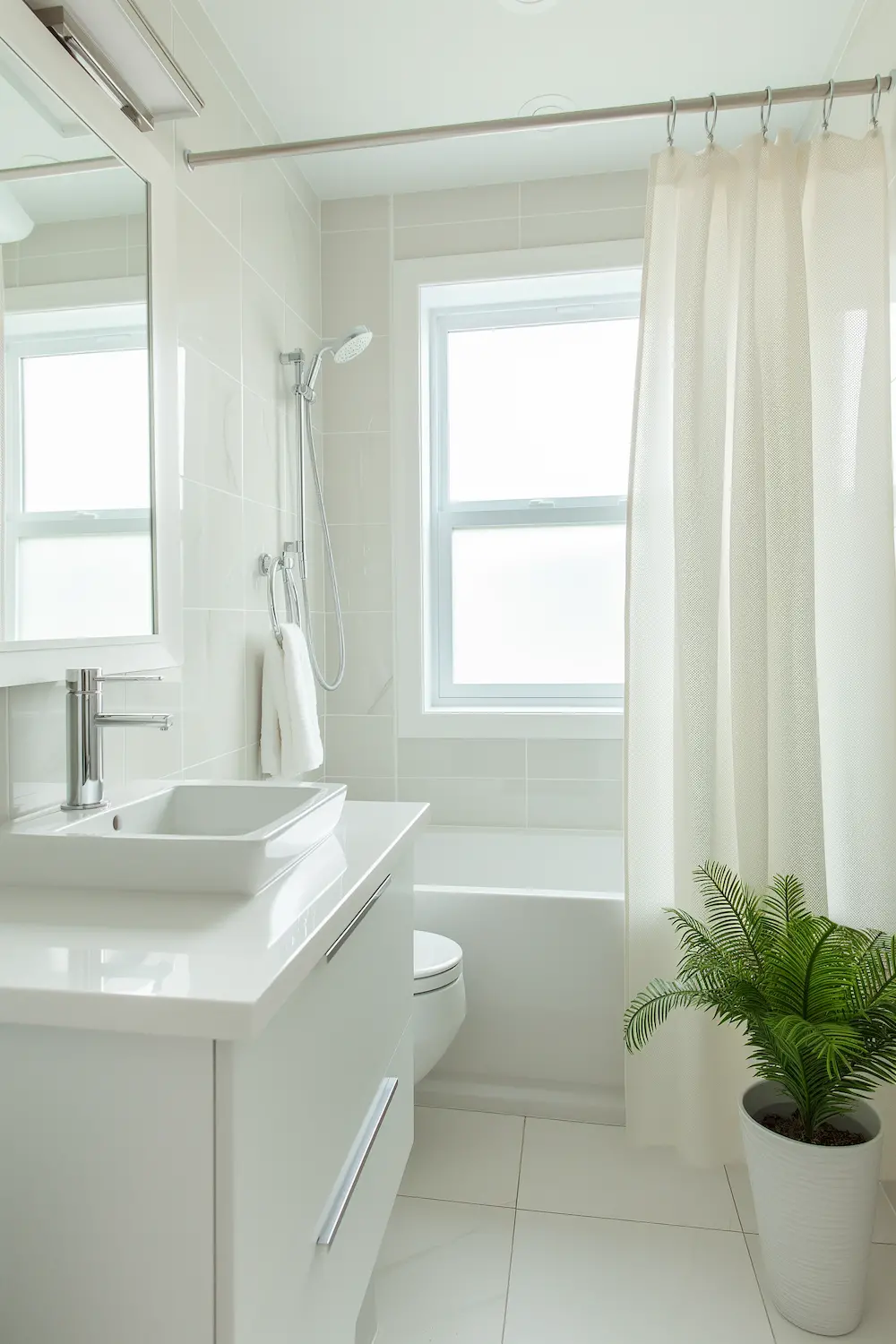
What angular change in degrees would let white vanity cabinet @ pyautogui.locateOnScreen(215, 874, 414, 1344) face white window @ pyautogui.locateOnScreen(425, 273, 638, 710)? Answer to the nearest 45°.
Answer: approximately 90° to its left

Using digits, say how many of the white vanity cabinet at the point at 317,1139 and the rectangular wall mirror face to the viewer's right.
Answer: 2

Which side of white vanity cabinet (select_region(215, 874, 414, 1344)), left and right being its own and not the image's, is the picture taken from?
right

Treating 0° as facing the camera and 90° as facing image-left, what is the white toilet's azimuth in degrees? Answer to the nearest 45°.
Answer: approximately 270°

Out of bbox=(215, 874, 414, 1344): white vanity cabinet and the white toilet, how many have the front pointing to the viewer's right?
2

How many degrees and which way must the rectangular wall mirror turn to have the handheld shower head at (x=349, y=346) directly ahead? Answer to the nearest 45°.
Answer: approximately 45° to its left

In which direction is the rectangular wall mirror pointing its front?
to the viewer's right
